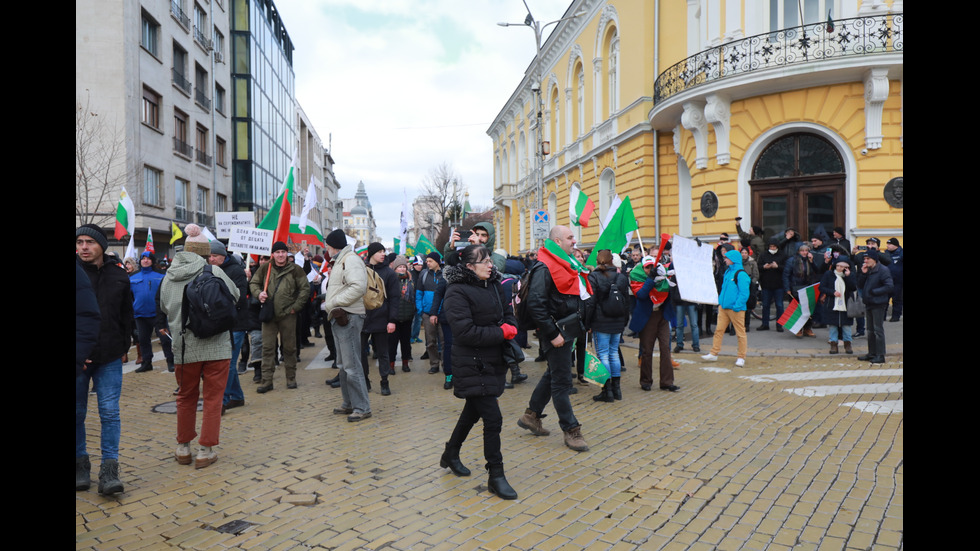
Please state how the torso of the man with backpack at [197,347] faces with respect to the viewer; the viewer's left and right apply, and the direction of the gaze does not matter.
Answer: facing away from the viewer and to the left of the viewer

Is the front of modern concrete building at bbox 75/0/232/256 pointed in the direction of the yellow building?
yes

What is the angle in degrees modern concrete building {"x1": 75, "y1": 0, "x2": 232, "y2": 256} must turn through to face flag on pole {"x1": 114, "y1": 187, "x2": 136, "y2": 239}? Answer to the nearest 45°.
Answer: approximately 45° to its right

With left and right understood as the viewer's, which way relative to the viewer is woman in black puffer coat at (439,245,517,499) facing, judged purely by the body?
facing the viewer and to the right of the viewer

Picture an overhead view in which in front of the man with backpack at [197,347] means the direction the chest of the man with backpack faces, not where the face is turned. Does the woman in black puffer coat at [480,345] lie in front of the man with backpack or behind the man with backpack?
behind

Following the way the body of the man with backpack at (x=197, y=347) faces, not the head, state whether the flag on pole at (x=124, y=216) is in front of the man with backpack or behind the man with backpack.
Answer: in front

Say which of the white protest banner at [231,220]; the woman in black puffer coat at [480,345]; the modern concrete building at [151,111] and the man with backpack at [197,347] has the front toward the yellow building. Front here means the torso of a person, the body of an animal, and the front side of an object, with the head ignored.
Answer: the modern concrete building

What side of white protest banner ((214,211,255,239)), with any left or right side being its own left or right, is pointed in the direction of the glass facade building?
back

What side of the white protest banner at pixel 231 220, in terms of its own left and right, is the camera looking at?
front

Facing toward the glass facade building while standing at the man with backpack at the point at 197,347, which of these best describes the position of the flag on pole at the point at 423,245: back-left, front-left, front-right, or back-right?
front-right

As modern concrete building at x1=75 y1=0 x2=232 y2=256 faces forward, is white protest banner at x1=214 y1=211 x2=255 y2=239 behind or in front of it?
in front

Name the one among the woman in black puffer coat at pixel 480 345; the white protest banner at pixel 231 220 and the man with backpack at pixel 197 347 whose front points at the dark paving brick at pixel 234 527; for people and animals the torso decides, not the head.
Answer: the white protest banner

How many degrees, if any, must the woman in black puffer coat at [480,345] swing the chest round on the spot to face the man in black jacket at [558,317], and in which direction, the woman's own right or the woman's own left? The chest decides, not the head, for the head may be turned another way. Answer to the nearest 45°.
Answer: approximately 90° to the woman's own left

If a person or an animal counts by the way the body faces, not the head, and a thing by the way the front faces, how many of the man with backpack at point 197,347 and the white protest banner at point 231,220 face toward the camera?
1

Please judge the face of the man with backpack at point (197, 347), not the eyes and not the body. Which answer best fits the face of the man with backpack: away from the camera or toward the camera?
away from the camera

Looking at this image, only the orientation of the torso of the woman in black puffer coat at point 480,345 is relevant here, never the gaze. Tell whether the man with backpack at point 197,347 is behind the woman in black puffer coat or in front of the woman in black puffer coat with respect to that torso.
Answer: behind

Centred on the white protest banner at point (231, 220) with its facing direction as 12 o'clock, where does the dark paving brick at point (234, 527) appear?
The dark paving brick is roughly at 12 o'clock from the white protest banner.
